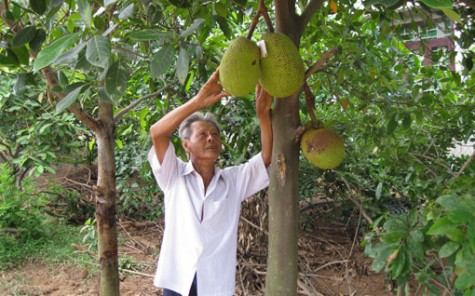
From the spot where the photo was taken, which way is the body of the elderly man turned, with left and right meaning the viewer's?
facing the viewer

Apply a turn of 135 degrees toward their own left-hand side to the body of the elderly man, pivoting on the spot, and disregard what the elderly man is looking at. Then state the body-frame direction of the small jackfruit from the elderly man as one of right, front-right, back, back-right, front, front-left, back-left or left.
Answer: right

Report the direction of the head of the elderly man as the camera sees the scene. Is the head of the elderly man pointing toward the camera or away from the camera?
toward the camera

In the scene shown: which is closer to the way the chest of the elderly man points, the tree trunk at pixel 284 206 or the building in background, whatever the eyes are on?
the tree trunk
